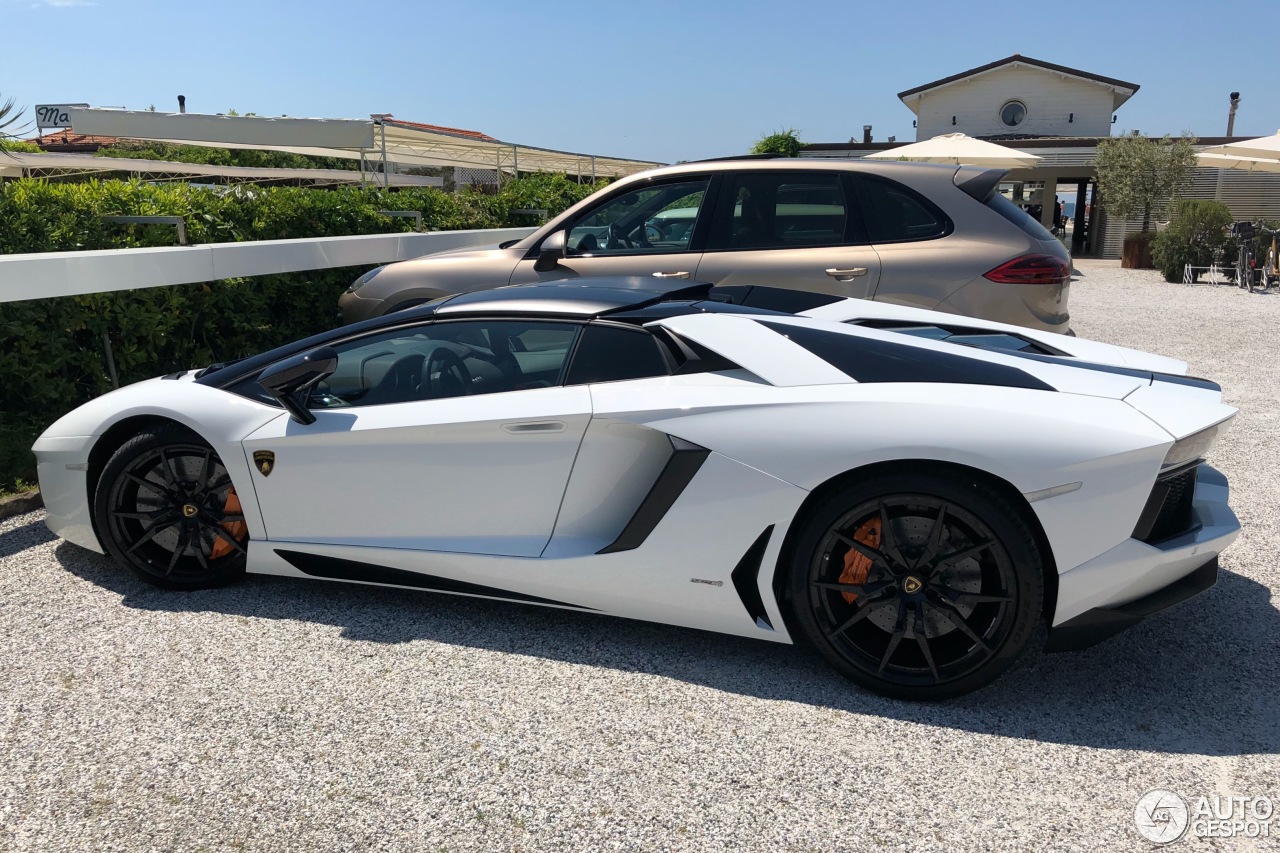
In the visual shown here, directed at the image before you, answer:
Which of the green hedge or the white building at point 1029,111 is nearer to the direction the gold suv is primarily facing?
the green hedge

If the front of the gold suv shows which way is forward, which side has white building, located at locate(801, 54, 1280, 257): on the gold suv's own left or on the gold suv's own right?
on the gold suv's own right

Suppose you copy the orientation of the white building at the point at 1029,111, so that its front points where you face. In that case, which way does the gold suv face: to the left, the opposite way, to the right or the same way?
to the right

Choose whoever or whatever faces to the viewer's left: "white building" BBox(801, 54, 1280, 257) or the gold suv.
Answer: the gold suv

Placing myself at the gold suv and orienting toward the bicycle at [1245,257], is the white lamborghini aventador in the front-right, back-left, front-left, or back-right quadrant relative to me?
back-right

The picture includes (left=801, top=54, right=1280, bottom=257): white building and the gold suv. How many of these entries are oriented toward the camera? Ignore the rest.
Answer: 1

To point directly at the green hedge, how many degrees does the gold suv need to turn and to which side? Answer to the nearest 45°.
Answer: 0° — it already faces it

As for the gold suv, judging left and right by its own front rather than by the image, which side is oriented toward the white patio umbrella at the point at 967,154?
right

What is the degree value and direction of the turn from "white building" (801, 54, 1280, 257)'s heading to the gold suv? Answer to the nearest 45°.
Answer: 0° — it already faces it

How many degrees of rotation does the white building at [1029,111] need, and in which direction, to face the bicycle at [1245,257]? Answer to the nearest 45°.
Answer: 0° — it already faces it

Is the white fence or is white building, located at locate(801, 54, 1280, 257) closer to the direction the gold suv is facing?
the white fence

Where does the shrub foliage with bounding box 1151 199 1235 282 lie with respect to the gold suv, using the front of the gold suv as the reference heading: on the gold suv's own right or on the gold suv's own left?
on the gold suv's own right

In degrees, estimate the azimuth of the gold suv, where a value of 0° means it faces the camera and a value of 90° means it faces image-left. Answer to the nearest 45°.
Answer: approximately 90°
